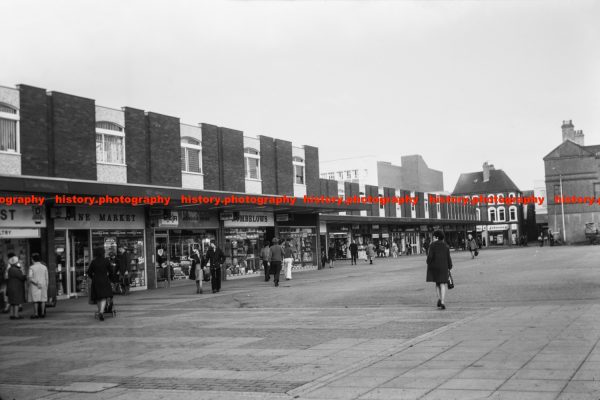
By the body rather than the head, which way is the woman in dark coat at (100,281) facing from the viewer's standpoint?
away from the camera

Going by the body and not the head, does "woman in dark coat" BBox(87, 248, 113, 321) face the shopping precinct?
yes

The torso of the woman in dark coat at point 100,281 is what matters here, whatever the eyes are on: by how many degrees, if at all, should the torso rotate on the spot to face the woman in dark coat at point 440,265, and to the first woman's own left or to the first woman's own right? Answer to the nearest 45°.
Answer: approximately 135° to the first woman's own right

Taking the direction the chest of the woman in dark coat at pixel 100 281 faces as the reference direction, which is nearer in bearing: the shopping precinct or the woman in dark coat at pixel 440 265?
the shopping precinct

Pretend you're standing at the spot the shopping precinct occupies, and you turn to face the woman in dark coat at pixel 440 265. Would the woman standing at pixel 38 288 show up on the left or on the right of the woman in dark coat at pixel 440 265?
right
